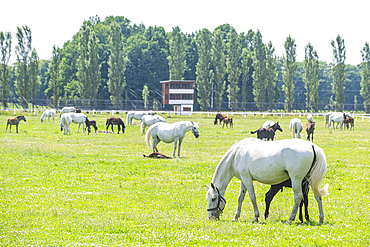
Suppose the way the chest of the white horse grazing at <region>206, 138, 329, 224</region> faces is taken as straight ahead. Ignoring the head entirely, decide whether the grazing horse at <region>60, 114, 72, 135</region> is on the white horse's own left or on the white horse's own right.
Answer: on the white horse's own right

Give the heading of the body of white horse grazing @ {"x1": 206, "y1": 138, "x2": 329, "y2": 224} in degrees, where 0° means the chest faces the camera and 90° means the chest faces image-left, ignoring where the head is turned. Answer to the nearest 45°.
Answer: approximately 90°
